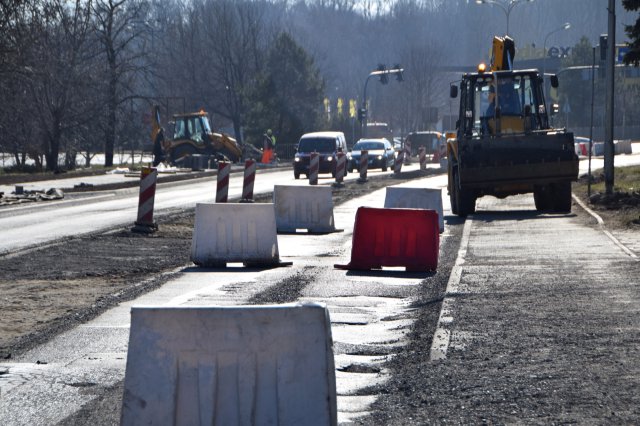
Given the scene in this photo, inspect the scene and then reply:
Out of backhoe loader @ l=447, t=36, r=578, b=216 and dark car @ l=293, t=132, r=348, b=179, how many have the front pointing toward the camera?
2

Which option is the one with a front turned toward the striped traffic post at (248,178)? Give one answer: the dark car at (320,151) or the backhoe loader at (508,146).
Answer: the dark car

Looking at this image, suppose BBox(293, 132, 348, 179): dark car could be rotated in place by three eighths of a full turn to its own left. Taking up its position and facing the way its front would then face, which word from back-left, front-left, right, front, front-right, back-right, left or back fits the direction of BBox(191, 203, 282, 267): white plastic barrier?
back-right

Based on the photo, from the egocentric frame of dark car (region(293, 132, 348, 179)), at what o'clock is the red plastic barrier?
The red plastic barrier is roughly at 12 o'clock from the dark car.

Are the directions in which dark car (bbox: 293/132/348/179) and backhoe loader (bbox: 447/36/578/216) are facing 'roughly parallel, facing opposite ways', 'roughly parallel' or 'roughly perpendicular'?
roughly parallel

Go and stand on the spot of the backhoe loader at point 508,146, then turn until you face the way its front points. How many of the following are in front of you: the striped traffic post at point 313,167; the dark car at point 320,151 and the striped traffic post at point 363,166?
0

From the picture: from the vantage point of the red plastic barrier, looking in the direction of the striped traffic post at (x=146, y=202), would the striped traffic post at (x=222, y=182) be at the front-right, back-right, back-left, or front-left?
front-right

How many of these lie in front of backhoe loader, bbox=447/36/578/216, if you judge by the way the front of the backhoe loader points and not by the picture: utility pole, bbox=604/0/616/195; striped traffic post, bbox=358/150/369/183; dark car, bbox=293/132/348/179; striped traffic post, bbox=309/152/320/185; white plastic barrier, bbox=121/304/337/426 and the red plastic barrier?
2

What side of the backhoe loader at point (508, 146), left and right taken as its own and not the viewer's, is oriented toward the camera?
front

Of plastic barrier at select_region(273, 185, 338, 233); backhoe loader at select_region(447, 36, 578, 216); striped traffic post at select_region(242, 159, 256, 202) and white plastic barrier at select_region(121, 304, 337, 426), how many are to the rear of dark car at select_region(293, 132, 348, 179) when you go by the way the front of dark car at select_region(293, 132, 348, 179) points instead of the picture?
0

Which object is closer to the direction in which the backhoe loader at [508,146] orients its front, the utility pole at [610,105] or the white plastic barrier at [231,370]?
the white plastic barrier

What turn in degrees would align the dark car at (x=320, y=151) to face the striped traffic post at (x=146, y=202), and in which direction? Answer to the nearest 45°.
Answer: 0° — it already faces it

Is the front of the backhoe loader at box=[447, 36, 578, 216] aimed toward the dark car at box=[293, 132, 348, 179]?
no
